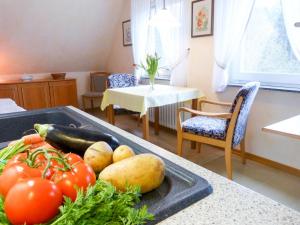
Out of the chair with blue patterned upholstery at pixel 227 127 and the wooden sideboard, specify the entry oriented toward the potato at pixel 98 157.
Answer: the wooden sideboard

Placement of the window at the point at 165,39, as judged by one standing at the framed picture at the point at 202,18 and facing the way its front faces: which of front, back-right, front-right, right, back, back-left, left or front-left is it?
right

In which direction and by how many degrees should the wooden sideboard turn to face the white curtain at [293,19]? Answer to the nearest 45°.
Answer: approximately 45° to its left

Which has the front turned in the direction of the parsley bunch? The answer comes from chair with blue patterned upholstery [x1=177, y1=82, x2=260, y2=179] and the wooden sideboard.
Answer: the wooden sideboard

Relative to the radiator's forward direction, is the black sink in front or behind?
in front

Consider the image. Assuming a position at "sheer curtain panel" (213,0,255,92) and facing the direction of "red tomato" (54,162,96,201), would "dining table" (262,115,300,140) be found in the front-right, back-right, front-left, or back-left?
front-left

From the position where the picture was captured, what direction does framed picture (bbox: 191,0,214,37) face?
facing the viewer and to the left of the viewer

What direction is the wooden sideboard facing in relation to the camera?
toward the camera

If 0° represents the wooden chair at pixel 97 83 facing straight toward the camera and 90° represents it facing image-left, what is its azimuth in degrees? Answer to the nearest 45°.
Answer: approximately 45°

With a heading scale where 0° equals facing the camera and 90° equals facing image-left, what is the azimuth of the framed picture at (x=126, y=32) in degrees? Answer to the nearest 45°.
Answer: approximately 45°

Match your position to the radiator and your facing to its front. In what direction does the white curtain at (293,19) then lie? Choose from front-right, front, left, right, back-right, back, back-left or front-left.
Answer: left

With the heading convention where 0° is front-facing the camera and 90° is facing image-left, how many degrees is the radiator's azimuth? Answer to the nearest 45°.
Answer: approximately 45°

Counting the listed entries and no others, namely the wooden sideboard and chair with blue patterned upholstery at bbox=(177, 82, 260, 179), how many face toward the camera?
1

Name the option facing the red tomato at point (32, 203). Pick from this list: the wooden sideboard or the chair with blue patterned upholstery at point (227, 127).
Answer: the wooden sideboard

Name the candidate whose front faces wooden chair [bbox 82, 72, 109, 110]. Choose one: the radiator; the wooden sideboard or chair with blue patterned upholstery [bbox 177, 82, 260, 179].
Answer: the chair with blue patterned upholstery
